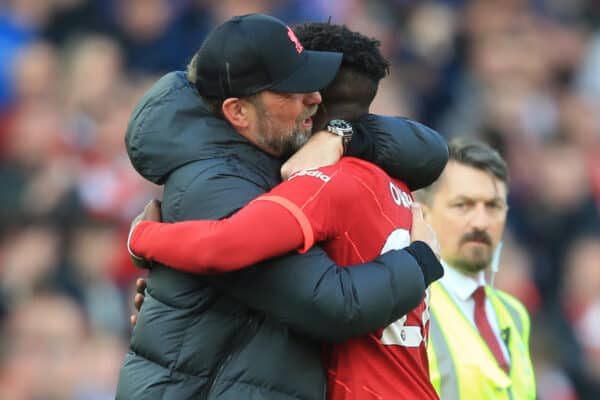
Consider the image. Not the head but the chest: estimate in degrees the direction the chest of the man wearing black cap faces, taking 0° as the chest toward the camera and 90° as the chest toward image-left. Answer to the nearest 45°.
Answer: approximately 270°

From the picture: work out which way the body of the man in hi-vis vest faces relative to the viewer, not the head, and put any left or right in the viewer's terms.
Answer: facing the viewer and to the right of the viewer

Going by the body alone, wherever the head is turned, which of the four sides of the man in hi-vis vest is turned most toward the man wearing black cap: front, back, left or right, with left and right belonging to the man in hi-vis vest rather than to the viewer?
right

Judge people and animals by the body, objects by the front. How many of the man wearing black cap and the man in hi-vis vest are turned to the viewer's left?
0

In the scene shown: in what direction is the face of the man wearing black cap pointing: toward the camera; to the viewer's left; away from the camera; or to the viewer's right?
to the viewer's right

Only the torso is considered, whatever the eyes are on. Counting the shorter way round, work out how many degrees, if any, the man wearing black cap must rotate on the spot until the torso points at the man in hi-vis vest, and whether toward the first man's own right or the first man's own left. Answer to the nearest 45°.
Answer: approximately 45° to the first man's own left
